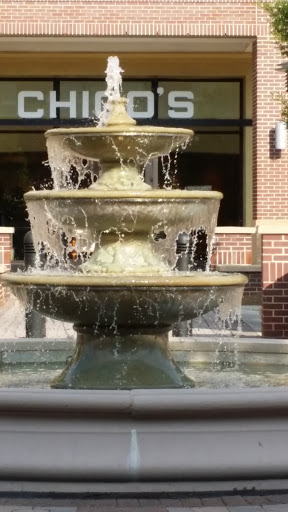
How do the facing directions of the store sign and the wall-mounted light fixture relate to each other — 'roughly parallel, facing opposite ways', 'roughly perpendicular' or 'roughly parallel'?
roughly parallel

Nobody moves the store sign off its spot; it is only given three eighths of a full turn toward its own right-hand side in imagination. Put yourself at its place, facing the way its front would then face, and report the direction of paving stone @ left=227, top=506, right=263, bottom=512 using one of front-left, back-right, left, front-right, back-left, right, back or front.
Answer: back-left

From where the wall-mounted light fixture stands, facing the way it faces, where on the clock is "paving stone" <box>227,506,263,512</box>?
The paving stone is roughly at 12 o'clock from the wall-mounted light fixture.

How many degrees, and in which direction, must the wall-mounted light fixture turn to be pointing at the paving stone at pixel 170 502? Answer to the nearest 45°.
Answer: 0° — it already faces it

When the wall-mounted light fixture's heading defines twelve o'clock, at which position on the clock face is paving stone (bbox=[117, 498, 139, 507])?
The paving stone is roughly at 12 o'clock from the wall-mounted light fixture.

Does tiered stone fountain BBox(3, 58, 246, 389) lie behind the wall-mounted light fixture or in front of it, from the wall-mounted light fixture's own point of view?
in front

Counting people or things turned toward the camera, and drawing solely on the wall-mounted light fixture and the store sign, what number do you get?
2

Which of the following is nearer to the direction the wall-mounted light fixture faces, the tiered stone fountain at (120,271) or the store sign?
the tiered stone fountain

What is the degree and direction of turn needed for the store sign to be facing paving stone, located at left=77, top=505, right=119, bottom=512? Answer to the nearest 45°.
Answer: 0° — it already faces it

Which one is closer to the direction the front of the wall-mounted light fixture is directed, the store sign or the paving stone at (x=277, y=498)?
the paving stone

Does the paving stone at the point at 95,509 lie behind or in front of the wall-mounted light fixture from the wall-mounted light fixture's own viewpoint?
in front

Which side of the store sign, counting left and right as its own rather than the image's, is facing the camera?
front

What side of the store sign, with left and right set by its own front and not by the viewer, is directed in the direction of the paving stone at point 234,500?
front

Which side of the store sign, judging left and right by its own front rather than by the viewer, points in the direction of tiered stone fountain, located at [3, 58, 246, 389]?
front

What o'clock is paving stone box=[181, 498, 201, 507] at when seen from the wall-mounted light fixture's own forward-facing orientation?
The paving stone is roughly at 12 o'clock from the wall-mounted light fixture.

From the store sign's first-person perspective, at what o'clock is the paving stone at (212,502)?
The paving stone is roughly at 12 o'clock from the store sign.
